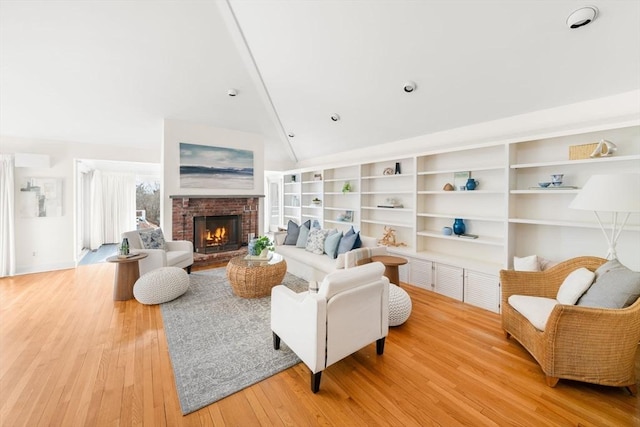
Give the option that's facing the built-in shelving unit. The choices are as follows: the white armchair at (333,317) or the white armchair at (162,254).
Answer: the white armchair at (162,254)

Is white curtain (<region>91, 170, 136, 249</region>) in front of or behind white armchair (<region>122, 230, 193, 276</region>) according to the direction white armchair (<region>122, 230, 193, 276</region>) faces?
behind

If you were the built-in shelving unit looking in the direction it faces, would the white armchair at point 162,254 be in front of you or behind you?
in front

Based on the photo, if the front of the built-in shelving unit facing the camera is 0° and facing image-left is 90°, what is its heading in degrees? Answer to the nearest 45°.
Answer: approximately 45°

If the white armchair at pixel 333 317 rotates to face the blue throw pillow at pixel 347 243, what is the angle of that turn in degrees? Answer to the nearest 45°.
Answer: approximately 45° to its right

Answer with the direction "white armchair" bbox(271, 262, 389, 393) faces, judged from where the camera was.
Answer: facing away from the viewer and to the left of the viewer

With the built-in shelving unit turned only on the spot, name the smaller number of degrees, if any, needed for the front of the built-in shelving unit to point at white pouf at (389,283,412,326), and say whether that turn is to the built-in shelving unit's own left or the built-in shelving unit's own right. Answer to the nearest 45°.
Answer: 0° — it already faces it

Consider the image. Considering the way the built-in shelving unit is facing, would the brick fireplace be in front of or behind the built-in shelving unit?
in front

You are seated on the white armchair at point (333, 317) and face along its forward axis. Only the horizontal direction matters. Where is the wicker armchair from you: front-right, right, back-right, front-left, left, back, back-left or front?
back-right
